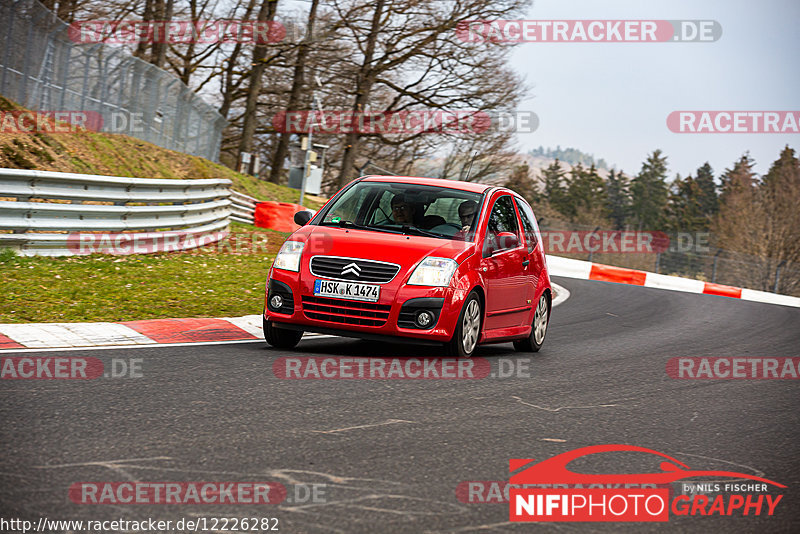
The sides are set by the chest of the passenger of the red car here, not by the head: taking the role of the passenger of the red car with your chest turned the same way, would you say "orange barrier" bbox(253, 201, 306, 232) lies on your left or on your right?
on your right

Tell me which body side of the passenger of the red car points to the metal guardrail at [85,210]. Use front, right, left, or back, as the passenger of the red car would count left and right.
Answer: right

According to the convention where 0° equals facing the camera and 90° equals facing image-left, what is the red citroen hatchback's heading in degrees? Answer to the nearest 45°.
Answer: approximately 45°

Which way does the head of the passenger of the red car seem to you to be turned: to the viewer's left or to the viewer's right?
to the viewer's left

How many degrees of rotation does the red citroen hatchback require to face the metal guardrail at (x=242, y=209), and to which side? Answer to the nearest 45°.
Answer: approximately 135° to its right

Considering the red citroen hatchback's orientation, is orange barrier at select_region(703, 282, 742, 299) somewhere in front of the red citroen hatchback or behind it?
behind
